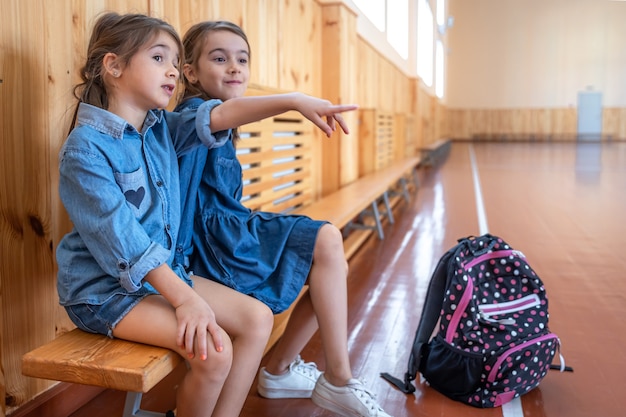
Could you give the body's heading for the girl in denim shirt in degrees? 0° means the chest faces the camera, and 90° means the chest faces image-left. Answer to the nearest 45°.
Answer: approximately 315°

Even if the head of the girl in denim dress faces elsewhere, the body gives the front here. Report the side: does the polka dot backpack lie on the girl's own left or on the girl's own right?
on the girl's own left
